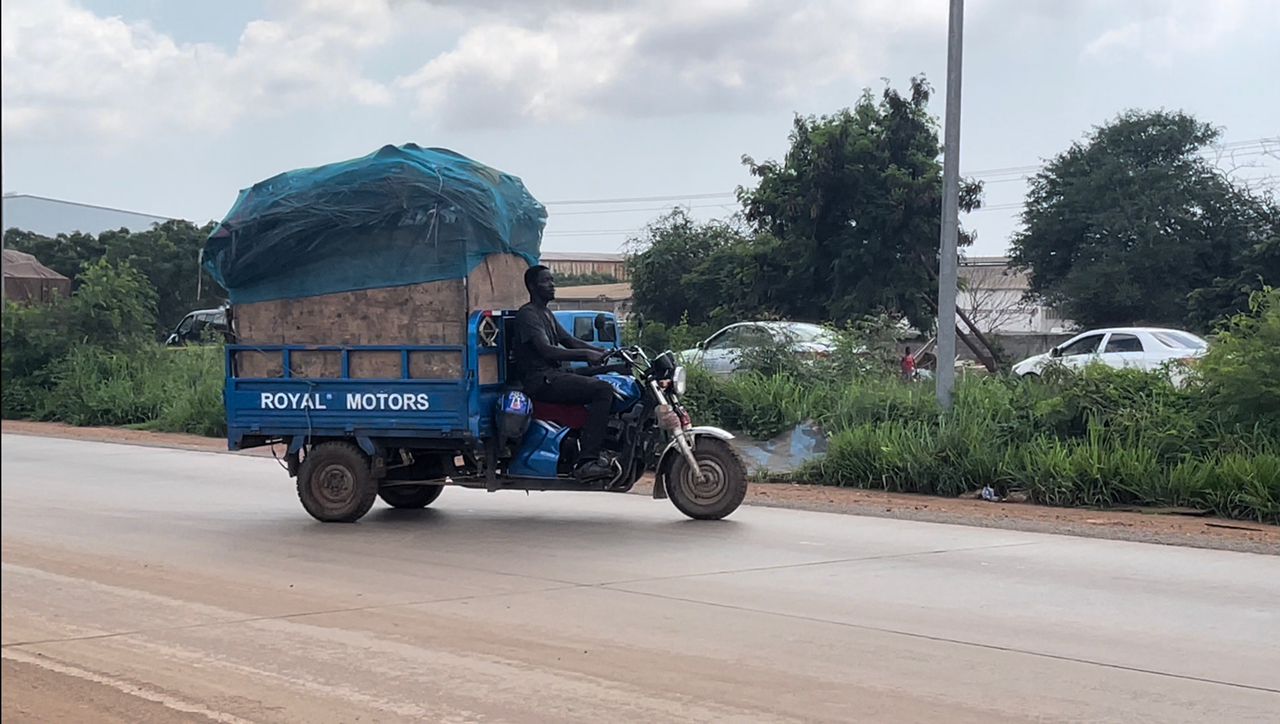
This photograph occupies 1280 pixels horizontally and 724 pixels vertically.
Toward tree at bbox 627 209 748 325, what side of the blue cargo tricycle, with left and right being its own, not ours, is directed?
left

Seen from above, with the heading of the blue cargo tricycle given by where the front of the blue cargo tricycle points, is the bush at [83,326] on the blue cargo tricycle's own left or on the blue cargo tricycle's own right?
on the blue cargo tricycle's own left

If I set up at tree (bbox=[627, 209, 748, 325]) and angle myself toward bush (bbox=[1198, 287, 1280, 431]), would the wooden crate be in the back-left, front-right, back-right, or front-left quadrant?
front-right

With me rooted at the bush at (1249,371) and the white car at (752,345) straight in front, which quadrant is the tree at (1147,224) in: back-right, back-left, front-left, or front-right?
front-right

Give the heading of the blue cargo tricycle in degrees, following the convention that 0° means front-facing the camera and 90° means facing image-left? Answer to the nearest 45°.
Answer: approximately 270°

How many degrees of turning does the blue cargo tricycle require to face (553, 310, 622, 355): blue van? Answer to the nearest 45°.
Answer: approximately 45° to its left
